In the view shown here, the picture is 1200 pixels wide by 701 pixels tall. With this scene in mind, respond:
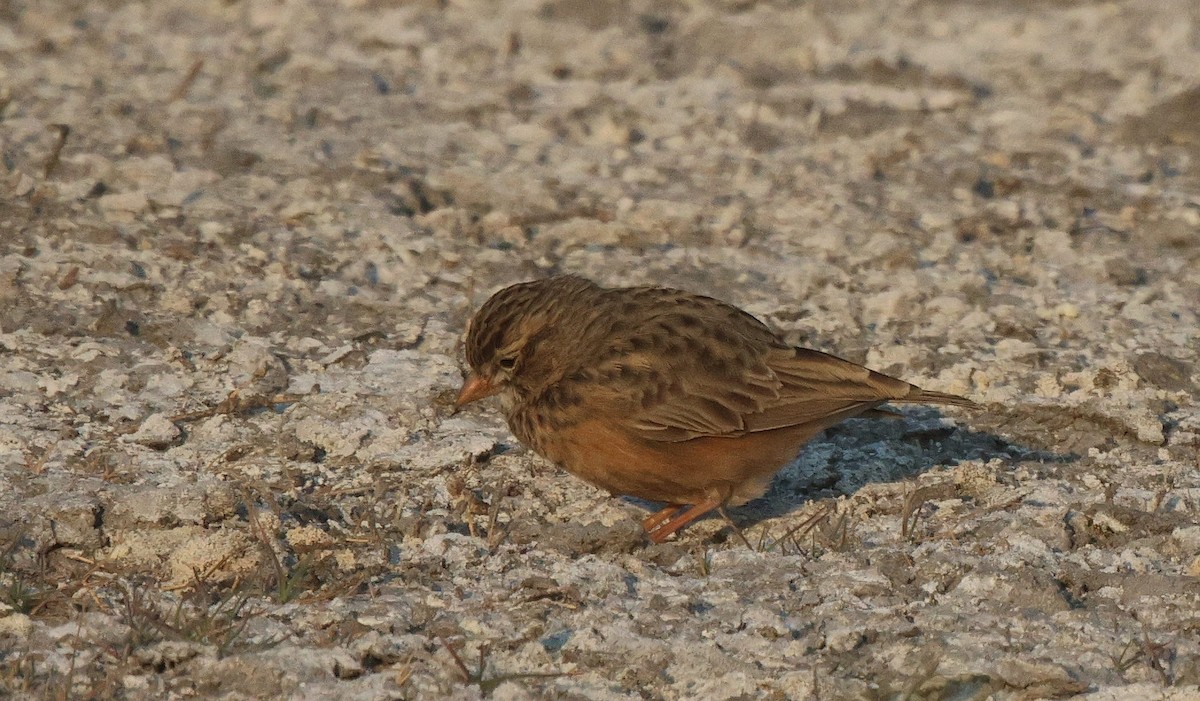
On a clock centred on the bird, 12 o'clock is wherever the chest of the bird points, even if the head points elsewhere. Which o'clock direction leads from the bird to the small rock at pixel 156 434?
The small rock is roughly at 12 o'clock from the bird.

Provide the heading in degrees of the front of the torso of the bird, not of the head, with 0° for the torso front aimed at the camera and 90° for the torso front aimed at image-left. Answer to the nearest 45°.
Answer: approximately 90°
